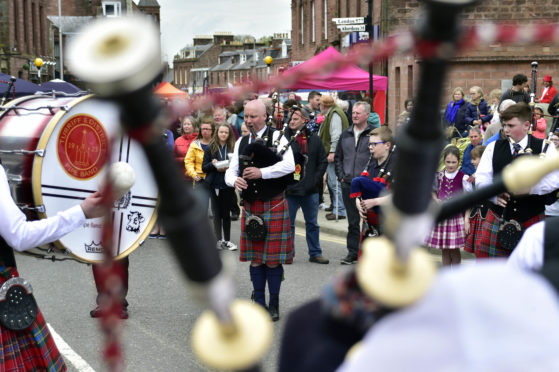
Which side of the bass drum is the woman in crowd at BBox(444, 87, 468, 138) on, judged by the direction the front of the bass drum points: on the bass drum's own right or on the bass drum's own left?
on the bass drum's own left

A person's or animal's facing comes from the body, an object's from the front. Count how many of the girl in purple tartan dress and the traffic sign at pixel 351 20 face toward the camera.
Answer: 2

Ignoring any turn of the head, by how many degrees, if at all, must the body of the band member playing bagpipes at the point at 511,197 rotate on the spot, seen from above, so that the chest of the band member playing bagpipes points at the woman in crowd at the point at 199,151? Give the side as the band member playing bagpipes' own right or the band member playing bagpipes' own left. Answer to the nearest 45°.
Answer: approximately 90° to the band member playing bagpipes' own right

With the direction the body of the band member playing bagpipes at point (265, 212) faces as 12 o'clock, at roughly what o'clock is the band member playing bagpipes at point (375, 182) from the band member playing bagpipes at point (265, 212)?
the band member playing bagpipes at point (375, 182) is roughly at 7 o'clock from the band member playing bagpipes at point (265, 212).

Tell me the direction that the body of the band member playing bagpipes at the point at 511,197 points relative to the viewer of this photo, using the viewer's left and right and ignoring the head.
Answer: facing the viewer and to the left of the viewer

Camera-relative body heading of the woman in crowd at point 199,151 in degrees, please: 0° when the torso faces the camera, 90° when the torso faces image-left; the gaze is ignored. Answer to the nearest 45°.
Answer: approximately 315°

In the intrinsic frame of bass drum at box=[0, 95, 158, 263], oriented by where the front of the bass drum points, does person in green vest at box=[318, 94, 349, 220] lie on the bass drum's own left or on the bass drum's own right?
on the bass drum's own left

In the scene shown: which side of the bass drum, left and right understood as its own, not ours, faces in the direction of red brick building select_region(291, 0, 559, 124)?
left

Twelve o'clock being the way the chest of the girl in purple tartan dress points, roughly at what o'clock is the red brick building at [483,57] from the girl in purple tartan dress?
The red brick building is roughly at 6 o'clock from the girl in purple tartan dress.
